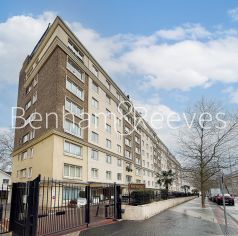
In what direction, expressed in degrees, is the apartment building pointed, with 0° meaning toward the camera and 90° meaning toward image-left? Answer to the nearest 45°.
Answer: approximately 315°

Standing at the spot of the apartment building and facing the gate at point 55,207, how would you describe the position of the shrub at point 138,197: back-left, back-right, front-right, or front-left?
front-left

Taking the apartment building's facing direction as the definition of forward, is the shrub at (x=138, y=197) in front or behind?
in front

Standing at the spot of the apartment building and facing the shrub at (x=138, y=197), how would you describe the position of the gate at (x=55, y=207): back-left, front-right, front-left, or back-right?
front-right
